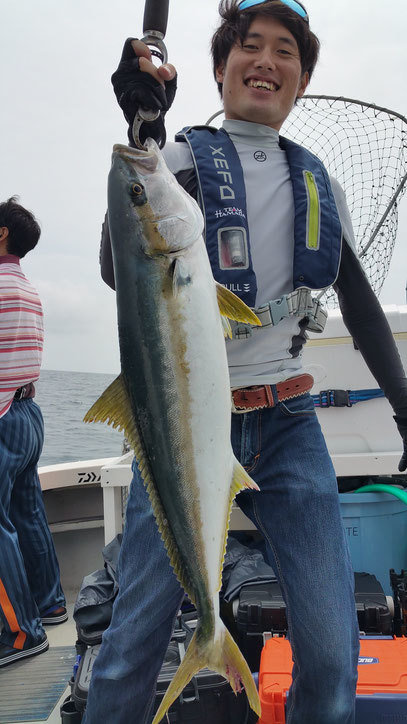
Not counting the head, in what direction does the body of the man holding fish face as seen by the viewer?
toward the camera

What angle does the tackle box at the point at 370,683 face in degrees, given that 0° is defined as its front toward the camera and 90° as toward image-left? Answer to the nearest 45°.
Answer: approximately 0°

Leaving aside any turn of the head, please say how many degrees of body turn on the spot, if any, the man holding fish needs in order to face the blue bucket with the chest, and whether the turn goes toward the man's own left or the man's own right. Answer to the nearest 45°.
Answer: approximately 135° to the man's own left

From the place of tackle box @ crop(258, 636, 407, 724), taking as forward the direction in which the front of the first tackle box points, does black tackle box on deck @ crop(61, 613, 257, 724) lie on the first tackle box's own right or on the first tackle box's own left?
on the first tackle box's own right

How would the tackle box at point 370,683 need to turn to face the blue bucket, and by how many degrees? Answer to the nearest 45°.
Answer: approximately 180°

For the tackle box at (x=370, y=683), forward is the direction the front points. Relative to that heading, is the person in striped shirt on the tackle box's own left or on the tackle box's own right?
on the tackle box's own right

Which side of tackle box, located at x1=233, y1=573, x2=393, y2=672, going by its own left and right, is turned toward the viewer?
front

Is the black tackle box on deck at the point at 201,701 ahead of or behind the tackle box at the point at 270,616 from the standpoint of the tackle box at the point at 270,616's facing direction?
ahead

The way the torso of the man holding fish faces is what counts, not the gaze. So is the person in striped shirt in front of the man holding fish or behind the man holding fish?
behind

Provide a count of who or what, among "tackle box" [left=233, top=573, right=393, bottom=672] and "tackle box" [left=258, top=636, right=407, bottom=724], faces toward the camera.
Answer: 2

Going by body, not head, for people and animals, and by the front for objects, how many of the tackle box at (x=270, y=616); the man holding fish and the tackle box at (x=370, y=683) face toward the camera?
3

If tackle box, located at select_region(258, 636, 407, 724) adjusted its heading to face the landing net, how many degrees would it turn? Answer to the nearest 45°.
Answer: approximately 180°

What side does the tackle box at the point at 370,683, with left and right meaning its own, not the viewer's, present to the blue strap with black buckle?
back

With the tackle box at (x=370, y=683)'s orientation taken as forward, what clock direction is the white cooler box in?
The white cooler box is roughly at 6 o'clock from the tackle box.
